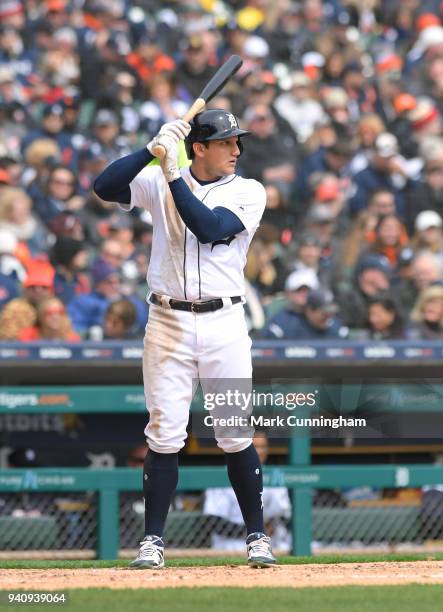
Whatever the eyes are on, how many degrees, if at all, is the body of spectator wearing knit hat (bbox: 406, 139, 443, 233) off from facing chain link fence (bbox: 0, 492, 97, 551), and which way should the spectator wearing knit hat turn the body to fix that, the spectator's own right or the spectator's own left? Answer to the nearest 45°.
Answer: approximately 45° to the spectator's own right

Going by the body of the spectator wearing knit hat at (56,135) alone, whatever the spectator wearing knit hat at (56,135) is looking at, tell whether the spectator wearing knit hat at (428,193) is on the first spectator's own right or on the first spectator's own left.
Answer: on the first spectator's own left

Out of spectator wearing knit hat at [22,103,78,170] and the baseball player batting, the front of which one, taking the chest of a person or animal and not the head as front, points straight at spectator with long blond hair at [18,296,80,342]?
spectator wearing knit hat at [22,103,78,170]

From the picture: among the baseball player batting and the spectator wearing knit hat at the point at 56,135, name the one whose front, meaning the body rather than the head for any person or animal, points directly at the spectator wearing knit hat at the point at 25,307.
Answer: the spectator wearing knit hat at the point at 56,135

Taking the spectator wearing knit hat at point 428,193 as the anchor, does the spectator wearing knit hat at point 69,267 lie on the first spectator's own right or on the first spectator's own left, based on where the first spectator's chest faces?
on the first spectator's own right

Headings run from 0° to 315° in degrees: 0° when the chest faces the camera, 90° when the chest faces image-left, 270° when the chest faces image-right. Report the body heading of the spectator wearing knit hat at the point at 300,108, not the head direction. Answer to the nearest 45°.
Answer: approximately 0°
